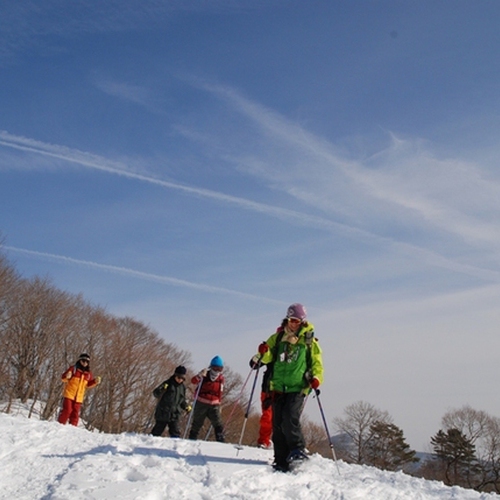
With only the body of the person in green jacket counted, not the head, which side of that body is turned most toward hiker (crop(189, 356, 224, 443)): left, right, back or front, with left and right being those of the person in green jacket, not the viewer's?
back

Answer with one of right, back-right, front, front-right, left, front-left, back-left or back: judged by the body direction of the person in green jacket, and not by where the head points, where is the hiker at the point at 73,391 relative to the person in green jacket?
back-right

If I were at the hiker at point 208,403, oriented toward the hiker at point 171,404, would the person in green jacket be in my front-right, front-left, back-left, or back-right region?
back-left

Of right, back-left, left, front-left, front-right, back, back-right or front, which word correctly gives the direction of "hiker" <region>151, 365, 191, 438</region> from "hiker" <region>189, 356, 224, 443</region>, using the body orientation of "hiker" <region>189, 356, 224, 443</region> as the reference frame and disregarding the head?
back-right

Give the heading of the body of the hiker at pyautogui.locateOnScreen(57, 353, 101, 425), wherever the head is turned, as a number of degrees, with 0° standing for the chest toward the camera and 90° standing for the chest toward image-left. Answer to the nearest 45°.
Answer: approximately 315°

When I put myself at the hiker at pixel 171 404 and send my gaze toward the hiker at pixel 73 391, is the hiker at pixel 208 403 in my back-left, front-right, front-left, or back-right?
back-left

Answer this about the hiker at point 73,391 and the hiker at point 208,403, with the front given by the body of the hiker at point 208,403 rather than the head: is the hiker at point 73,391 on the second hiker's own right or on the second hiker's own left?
on the second hiker's own right

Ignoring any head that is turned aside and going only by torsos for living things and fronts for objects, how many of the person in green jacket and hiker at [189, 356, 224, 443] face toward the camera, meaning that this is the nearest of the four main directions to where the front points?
2
